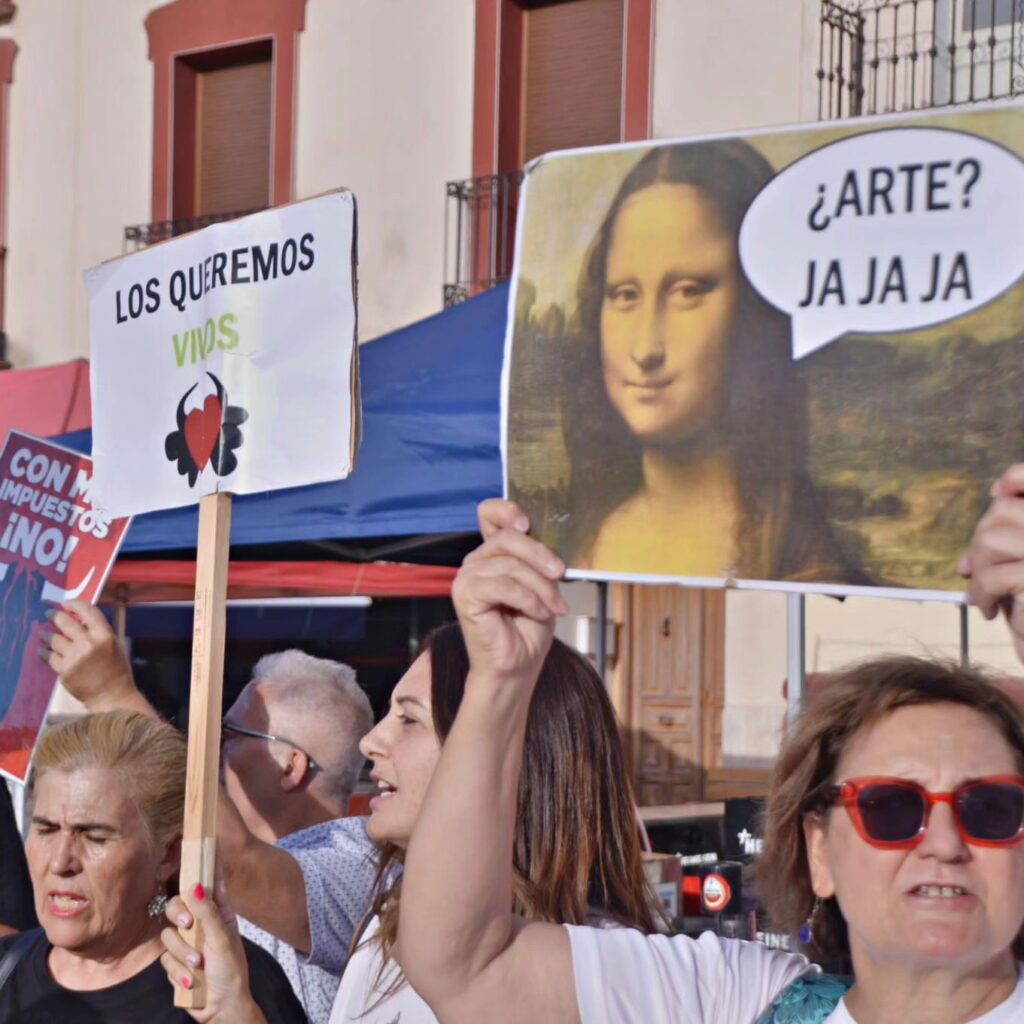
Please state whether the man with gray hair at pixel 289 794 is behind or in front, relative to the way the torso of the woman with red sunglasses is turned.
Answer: behind

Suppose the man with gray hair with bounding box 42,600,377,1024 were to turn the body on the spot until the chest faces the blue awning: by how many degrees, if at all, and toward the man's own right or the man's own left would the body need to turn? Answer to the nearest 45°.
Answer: approximately 90° to the man's own right

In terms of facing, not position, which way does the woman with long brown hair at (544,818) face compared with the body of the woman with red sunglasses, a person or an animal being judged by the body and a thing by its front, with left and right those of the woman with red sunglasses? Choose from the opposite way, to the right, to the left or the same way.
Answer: to the right

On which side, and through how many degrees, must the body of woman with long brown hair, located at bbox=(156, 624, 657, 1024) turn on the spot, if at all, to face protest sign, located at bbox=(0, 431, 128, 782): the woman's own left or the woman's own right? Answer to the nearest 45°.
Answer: approximately 45° to the woman's own right

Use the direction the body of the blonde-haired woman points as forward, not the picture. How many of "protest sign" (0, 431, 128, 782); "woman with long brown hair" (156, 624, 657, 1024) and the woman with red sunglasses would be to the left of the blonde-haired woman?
2

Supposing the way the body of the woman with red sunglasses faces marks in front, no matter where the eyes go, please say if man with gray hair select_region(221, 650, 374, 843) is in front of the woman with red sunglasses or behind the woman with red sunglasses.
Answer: behind

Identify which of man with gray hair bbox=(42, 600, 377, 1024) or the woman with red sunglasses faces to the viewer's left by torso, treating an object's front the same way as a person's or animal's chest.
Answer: the man with gray hair

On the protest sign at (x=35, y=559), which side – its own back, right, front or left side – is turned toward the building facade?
back

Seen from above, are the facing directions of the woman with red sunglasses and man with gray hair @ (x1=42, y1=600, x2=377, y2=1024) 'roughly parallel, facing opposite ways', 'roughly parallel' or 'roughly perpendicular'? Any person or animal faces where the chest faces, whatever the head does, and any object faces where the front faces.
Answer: roughly perpendicular

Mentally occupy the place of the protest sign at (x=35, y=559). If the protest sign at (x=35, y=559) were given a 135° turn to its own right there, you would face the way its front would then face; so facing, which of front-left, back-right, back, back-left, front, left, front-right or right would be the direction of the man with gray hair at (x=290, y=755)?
back

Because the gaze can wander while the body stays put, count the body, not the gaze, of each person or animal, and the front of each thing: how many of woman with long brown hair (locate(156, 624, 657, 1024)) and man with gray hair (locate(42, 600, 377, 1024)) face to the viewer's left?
2

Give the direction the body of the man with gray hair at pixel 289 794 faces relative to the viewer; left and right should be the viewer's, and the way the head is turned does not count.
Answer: facing to the left of the viewer

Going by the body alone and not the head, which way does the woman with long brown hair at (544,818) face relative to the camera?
to the viewer's left

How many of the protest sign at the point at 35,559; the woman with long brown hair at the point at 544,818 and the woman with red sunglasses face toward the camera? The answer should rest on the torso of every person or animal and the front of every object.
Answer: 2
